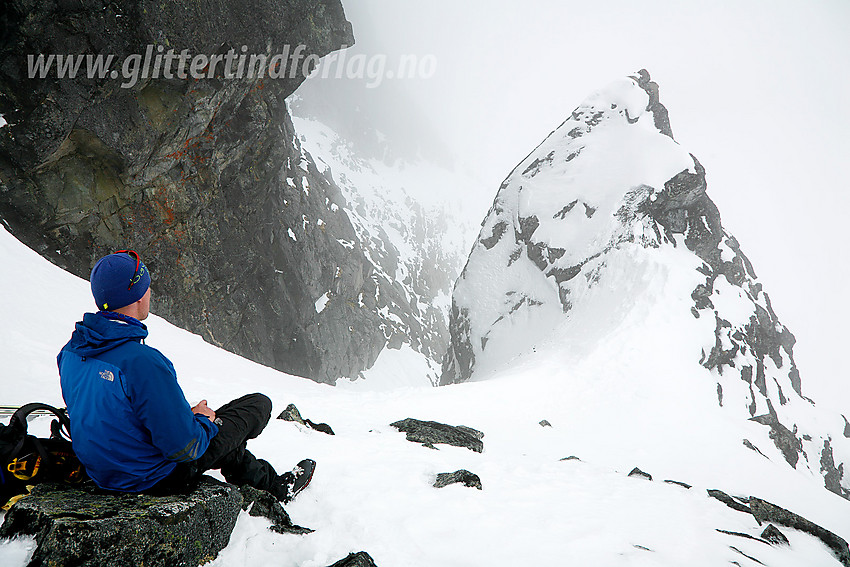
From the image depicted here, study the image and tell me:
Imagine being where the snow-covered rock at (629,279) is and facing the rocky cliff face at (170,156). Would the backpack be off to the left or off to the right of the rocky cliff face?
left

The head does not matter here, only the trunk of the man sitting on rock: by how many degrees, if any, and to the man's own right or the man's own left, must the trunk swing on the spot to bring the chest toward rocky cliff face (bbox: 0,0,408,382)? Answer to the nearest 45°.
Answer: approximately 45° to the man's own left

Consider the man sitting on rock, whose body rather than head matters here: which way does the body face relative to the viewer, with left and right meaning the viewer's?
facing away from the viewer and to the right of the viewer

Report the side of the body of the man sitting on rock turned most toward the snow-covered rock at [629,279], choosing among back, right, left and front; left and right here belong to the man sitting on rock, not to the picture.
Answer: front

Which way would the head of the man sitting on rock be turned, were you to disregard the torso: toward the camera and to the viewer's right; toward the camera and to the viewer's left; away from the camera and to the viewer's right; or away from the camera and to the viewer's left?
away from the camera and to the viewer's right
